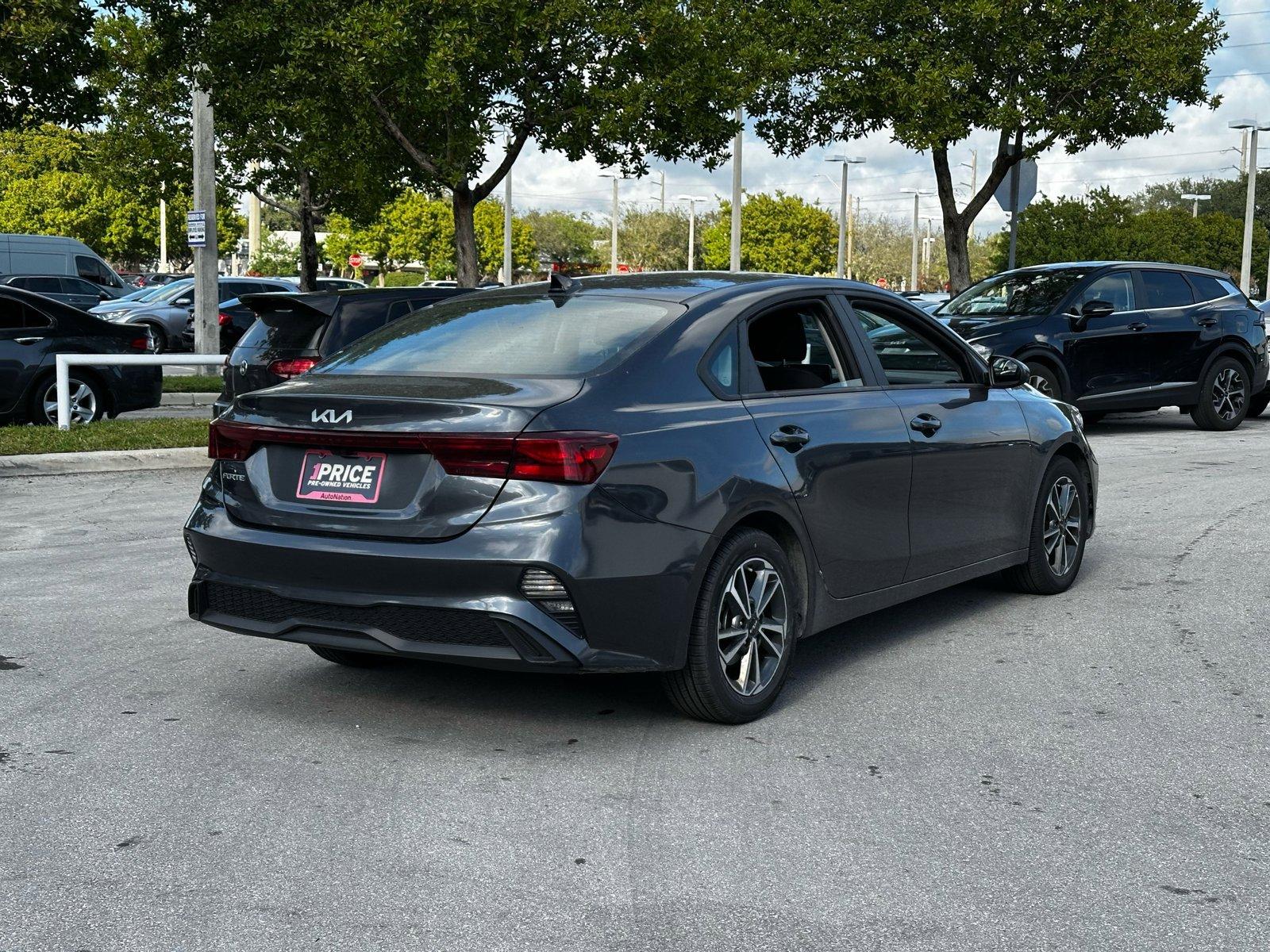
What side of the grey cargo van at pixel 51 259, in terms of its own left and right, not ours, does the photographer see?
right

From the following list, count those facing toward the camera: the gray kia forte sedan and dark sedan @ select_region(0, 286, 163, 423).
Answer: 0

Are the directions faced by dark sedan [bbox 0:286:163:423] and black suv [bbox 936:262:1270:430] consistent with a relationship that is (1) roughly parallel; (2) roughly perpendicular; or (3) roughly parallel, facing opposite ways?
roughly parallel

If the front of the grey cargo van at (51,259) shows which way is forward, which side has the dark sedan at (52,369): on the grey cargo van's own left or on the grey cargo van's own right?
on the grey cargo van's own right

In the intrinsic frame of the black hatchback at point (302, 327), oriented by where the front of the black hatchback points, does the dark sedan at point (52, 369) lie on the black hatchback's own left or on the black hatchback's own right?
on the black hatchback's own left

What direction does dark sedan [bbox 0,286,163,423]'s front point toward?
to the viewer's left

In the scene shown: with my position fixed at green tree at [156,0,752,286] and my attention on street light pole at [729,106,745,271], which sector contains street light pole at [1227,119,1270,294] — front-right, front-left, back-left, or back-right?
front-right

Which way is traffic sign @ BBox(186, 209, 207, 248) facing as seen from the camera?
toward the camera

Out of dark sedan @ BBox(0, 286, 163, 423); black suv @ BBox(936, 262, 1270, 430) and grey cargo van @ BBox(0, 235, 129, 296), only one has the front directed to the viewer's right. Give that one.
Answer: the grey cargo van

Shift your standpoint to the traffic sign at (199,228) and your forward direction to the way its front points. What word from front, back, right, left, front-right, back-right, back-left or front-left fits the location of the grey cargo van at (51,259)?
back

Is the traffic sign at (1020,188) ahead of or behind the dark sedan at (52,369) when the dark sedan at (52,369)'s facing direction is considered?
behind

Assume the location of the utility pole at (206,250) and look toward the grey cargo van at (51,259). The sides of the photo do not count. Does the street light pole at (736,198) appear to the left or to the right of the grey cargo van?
right

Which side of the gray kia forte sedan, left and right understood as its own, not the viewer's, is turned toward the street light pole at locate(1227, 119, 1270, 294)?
front

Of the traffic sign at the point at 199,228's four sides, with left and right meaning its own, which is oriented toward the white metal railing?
front
